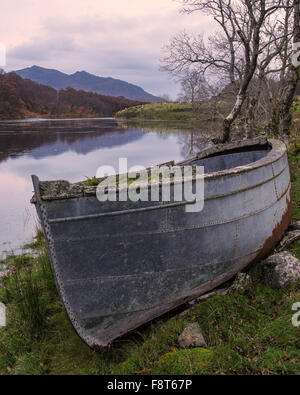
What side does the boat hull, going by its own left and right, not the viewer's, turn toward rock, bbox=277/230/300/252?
back

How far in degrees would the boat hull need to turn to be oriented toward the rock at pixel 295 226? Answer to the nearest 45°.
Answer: approximately 180°
